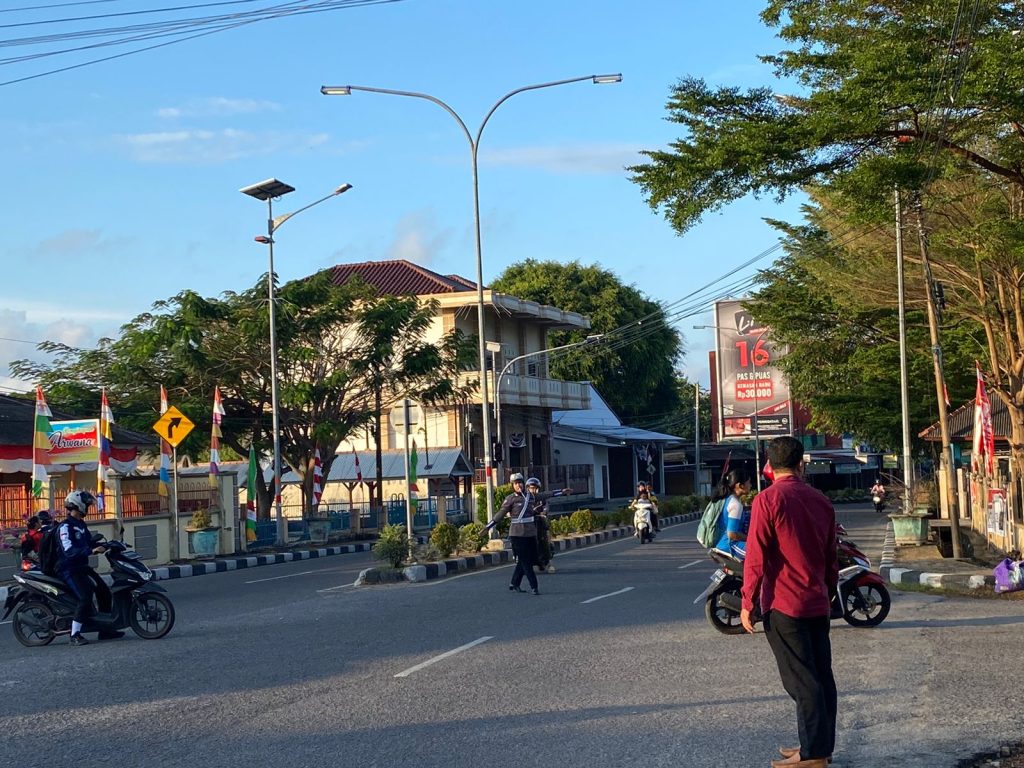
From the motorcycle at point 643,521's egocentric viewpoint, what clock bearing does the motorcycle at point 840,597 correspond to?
the motorcycle at point 840,597 is roughly at 12 o'clock from the motorcycle at point 643,521.

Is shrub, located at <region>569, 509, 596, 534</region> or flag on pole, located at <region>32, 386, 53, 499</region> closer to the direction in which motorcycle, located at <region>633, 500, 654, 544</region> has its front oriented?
the flag on pole

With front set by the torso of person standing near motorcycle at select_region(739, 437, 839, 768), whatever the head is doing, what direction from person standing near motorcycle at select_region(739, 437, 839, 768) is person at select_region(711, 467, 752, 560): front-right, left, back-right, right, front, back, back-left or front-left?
front-right

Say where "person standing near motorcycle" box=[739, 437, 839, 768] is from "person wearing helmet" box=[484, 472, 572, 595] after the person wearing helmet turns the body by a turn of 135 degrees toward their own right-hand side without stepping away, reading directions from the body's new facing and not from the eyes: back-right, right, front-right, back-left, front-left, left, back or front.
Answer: back-left

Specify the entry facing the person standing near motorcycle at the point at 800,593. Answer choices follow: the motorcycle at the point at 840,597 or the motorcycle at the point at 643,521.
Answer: the motorcycle at the point at 643,521

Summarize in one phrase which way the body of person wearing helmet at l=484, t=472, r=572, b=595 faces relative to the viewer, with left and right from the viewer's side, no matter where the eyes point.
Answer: facing the viewer

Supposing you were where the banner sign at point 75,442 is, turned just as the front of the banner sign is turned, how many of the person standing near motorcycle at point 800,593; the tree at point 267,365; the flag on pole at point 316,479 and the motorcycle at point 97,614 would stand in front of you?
2

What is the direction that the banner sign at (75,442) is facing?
toward the camera

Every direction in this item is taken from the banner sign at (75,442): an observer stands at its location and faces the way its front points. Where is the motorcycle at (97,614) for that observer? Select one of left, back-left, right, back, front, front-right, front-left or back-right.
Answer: front

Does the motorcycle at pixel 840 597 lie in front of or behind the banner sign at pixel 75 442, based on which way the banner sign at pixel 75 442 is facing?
in front

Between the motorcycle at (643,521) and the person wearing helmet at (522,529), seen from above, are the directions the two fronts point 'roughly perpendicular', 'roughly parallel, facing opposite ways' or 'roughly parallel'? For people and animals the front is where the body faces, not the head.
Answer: roughly parallel
